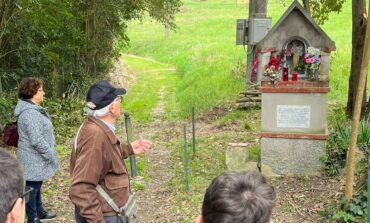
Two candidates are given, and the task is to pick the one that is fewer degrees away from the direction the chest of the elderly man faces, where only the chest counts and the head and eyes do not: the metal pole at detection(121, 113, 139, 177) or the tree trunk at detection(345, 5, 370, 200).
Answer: the tree trunk

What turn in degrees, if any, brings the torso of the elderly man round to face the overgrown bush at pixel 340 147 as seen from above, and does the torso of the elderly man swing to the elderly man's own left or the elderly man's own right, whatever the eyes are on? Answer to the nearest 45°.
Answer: approximately 45° to the elderly man's own left

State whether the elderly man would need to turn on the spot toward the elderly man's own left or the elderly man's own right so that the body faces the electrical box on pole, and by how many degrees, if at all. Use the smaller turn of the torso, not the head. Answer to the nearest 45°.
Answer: approximately 45° to the elderly man's own left

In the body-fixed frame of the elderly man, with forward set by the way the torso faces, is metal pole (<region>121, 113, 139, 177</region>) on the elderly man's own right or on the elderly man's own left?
on the elderly man's own left

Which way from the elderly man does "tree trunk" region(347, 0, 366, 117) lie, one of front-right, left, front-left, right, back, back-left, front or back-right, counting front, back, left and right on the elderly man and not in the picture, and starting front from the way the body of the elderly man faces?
front-left

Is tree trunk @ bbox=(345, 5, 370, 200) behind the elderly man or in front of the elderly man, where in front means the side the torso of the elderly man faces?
in front

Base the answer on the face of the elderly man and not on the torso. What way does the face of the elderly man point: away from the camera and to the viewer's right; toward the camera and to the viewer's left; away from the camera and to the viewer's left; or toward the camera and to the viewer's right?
away from the camera and to the viewer's right

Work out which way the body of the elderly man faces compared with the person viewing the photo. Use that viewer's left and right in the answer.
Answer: facing to the right of the viewer

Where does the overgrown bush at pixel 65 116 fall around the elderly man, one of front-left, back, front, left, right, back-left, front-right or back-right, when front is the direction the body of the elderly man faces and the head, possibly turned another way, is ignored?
left
